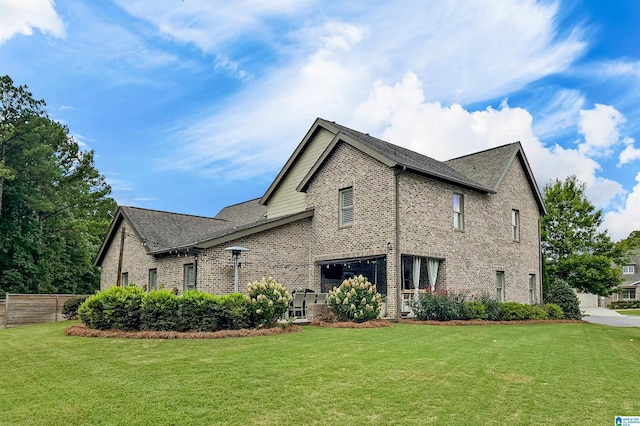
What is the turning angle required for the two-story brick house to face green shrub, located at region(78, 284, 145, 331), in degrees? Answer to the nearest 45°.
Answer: approximately 180°

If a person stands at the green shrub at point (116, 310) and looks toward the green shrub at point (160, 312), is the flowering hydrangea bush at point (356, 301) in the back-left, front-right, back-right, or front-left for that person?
front-left

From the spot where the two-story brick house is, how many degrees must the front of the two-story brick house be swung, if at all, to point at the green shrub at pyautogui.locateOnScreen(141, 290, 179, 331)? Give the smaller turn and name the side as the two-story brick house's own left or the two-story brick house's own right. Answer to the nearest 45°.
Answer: approximately 180°

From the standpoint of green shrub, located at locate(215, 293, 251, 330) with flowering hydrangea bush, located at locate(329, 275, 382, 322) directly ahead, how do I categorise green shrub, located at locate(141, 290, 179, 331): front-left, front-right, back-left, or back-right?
back-left

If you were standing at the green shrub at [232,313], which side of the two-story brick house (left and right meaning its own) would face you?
back

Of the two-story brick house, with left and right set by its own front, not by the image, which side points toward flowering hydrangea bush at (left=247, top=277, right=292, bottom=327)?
back

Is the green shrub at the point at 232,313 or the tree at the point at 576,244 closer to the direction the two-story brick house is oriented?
the tree

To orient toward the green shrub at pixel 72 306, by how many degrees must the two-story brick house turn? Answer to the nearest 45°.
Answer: approximately 135° to its left

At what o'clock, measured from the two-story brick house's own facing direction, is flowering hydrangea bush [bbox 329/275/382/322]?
The flowering hydrangea bush is roughly at 5 o'clock from the two-story brick house.

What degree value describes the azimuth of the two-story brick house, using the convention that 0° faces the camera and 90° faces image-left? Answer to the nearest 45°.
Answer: approximately 225°

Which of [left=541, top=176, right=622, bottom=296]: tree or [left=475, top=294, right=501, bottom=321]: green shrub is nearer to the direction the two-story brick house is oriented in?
the tree

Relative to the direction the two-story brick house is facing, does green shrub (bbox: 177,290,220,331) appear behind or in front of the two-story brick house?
behind
